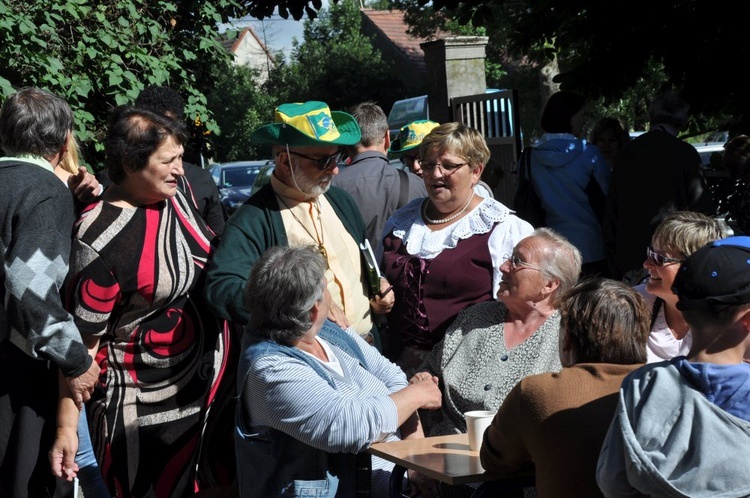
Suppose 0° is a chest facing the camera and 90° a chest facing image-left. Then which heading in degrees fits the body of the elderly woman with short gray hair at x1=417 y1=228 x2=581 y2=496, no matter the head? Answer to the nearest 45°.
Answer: approximately 45°

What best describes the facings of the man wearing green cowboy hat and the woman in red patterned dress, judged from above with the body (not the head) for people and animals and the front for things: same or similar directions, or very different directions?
same or similar directions

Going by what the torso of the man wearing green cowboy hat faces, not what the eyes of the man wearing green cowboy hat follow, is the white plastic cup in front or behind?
in front

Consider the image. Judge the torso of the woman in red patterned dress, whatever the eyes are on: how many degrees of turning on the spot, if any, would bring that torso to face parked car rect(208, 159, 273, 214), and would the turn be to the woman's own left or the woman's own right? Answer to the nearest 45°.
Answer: approximately 135° to the woman's own left

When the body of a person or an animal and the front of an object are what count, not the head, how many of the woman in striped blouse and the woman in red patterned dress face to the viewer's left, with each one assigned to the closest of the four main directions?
0

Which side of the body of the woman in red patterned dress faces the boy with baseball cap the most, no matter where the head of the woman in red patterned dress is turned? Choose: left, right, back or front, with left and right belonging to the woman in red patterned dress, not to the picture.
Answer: front

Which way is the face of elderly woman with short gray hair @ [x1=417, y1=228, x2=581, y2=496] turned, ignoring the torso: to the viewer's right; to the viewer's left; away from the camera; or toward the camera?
to the viewer's left

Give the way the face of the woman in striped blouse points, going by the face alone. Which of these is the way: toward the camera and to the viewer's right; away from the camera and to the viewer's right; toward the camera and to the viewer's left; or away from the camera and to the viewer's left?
away from the camera and to the viewer's right

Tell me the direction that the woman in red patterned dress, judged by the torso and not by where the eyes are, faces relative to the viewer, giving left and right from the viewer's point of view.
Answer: facing the viewer and to the right of the viewer

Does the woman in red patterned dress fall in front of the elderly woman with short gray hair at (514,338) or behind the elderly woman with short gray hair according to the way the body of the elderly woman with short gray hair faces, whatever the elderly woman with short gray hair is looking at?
in front

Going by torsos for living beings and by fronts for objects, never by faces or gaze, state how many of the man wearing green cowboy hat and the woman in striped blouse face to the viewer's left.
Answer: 0
